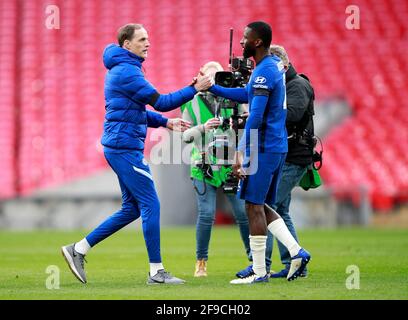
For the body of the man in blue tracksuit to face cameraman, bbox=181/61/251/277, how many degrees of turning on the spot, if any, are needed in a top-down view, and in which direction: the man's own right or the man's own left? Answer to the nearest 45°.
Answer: approximately 45° to the man's own left

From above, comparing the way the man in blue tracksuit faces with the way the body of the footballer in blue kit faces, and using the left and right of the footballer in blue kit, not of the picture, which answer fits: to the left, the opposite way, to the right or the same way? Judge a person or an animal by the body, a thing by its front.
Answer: the opposite way

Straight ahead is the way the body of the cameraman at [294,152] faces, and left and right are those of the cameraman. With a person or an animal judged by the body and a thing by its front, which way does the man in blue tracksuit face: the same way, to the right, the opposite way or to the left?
the opposite way

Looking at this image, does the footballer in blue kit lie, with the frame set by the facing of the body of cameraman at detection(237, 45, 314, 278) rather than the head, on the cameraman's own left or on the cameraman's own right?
on the cameraman's own left

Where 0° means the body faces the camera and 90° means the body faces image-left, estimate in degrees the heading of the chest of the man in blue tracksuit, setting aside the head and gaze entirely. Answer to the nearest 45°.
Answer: approximately 270°

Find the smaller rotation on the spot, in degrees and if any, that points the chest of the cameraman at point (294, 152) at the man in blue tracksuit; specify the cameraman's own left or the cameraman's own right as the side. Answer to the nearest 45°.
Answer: approximately 45° to the cameraman's own left

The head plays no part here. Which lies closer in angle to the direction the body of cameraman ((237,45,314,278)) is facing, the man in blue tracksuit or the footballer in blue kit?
the man in blue tracksuit

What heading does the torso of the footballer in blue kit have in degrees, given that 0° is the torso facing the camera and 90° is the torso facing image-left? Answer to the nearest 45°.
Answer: approximately 90°

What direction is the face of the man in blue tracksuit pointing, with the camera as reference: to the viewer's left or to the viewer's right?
to the viewer's right

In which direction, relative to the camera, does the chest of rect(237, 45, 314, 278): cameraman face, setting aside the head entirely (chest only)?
to the viewer's left
